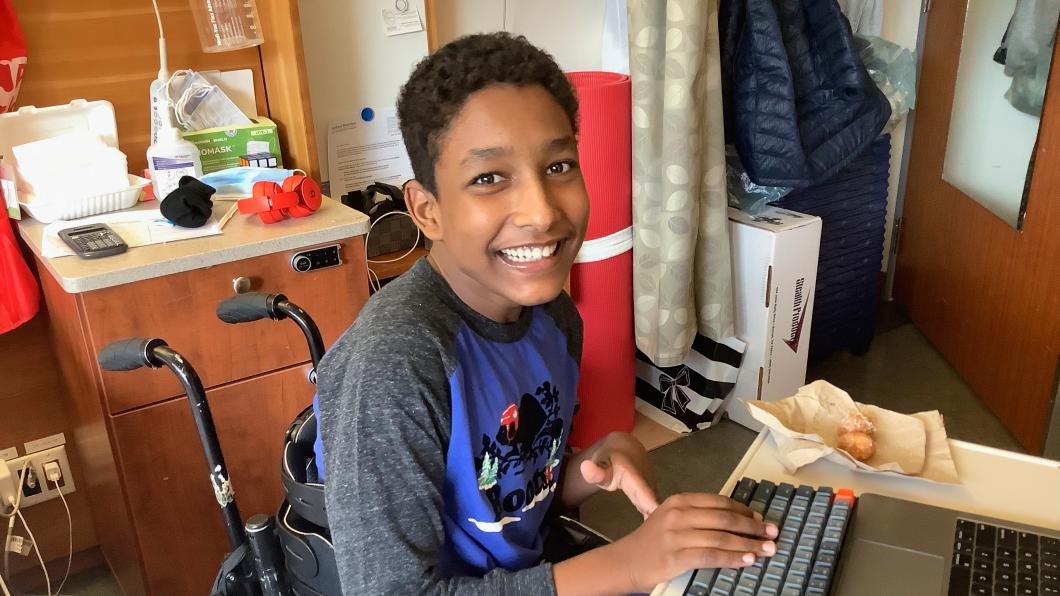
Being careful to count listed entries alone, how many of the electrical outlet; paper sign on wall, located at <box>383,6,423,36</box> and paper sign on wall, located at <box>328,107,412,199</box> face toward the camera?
3

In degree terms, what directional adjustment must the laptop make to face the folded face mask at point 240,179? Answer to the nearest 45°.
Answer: approximately 45° to its right

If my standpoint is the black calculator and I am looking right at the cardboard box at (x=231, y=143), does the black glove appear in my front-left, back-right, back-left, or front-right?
front-right

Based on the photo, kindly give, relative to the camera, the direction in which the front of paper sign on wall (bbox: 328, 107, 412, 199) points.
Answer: facing the viewer

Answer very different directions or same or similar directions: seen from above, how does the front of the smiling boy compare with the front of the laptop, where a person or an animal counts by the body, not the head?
very different directions

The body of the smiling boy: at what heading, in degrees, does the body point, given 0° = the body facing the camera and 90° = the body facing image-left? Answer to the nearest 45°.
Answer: approximately 315°

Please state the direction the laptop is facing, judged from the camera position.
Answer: facing to the left of the viewer

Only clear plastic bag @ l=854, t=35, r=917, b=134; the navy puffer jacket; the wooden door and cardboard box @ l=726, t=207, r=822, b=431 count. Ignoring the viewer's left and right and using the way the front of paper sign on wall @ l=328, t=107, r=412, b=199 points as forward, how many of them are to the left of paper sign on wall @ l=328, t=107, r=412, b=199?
4

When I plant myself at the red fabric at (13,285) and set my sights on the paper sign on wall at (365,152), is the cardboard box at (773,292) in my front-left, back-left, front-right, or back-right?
front-right

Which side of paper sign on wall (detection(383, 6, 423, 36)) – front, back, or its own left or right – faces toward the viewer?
front

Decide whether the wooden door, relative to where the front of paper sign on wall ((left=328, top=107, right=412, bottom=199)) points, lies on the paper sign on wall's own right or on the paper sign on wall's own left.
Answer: on the paper sign on wall's own left
